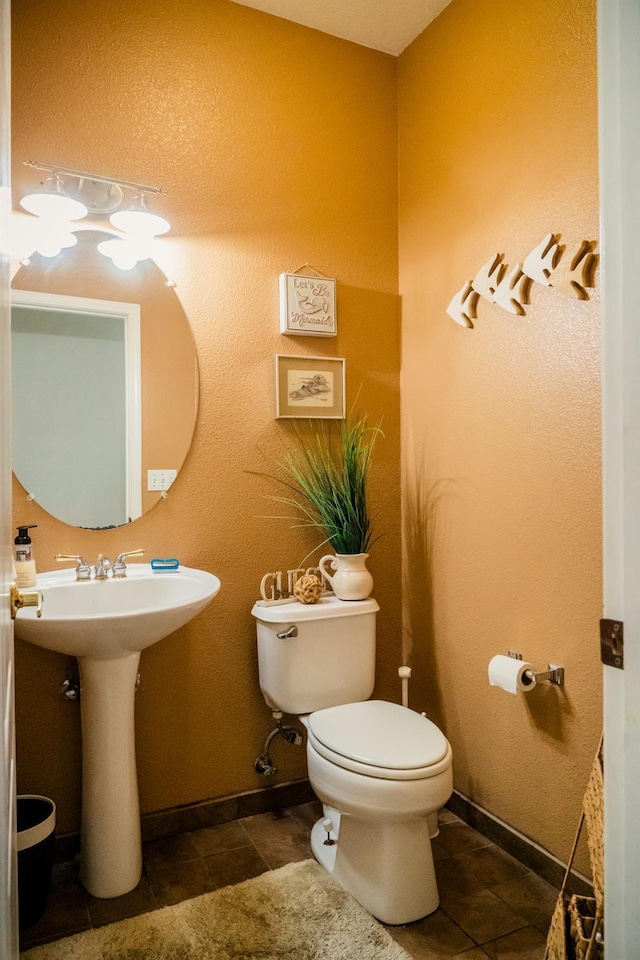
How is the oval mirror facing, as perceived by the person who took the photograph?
facing the viewer

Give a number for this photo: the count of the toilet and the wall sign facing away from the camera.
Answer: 0

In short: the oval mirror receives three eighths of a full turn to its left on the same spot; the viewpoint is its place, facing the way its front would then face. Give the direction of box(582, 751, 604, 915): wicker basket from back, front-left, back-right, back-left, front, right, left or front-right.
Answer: right

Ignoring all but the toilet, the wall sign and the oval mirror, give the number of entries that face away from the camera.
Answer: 0

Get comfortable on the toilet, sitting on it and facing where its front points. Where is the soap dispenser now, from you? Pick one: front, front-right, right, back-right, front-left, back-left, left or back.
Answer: back-right

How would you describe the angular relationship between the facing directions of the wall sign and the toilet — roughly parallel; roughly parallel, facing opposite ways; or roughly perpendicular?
roughly parallel

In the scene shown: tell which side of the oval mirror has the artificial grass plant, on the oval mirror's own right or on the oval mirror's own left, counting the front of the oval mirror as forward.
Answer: on the oval mirror's own left

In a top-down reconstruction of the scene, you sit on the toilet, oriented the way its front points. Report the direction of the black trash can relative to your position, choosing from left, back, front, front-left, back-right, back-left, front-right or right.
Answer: back-right
